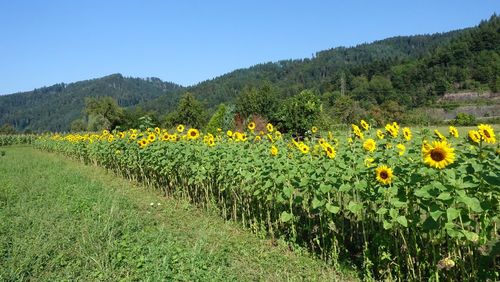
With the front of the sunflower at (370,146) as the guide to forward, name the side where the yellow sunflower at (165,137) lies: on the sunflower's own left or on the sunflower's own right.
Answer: on the sunflower's own right

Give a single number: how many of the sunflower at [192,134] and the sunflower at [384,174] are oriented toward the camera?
2

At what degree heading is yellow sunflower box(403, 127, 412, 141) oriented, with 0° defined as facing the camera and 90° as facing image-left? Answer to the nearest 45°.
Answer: approximately 45°

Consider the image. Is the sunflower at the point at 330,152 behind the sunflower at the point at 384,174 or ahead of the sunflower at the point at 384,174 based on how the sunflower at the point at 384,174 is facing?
behind

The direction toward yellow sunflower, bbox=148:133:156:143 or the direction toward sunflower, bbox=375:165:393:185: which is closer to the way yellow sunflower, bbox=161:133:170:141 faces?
the sunflower

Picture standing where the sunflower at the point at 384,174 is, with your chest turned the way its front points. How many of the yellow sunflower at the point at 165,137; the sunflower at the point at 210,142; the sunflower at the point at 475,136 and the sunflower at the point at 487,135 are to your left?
2

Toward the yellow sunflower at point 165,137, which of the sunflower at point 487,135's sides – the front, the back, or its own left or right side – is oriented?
right
